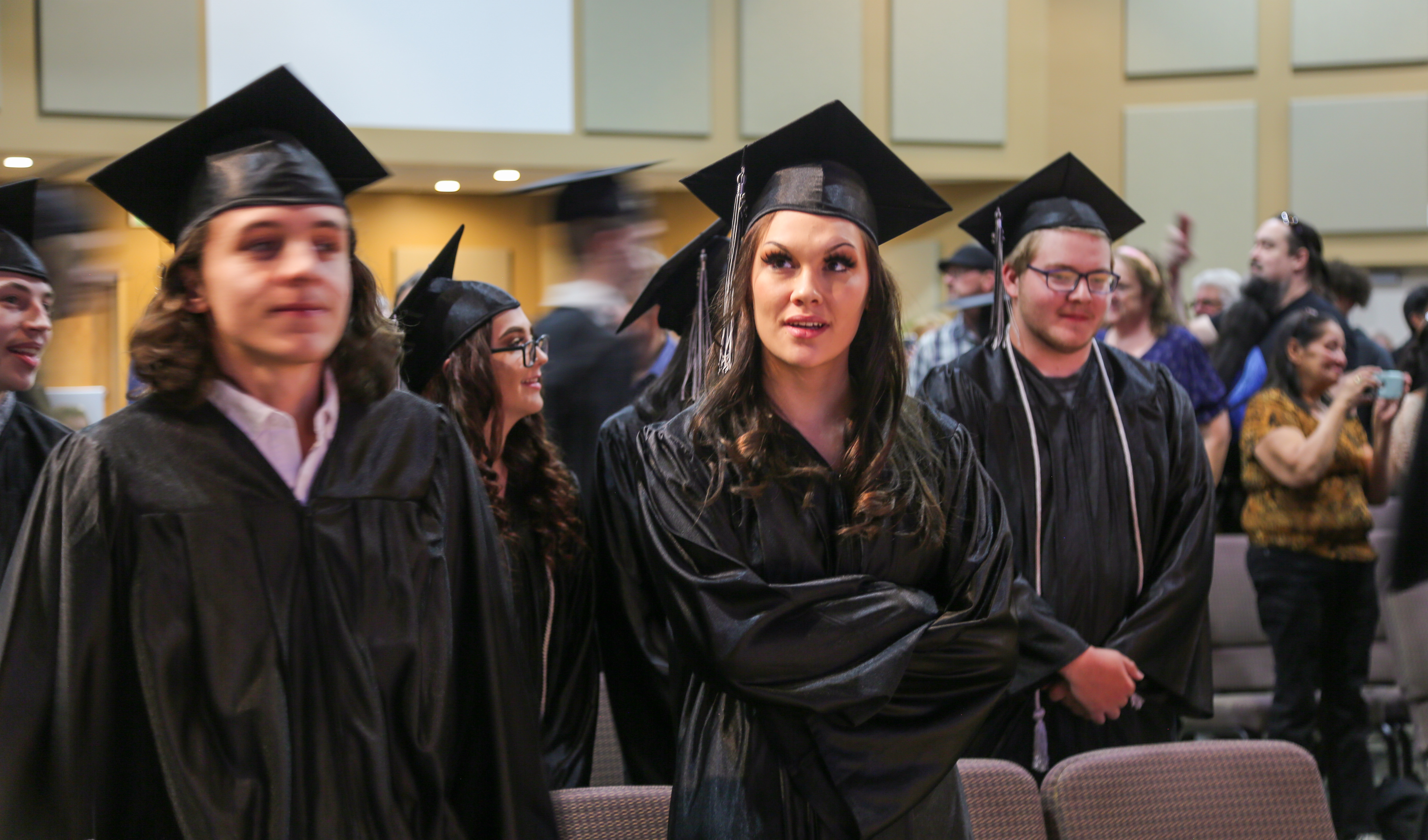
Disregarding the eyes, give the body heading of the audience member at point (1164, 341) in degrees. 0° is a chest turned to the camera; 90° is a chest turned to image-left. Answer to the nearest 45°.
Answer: approximately 45°

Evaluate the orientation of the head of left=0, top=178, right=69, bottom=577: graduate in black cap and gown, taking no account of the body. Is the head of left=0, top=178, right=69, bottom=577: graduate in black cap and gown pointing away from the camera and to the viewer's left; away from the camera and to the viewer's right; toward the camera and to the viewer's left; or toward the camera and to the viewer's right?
toward the camera and to the viewer's right

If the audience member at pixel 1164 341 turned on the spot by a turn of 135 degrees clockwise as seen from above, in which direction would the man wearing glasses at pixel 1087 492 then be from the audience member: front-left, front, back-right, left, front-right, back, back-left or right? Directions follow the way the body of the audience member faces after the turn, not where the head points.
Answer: back

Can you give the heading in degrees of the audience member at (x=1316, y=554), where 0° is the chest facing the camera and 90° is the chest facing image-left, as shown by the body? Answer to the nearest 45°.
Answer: approximately 315°

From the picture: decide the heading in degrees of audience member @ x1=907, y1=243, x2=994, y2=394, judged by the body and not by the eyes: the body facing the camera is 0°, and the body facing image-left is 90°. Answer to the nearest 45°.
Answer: approximately 45°

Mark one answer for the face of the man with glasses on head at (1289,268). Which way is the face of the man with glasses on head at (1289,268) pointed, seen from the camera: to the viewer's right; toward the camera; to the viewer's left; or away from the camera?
to the viewer's left

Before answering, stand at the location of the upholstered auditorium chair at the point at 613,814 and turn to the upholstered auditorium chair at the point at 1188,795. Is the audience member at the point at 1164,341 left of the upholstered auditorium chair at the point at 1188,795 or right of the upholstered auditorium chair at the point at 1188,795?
left

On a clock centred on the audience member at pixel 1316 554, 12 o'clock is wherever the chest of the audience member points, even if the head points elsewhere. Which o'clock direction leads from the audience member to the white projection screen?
The white projection screen is roughly at 5 o'clock from the audience member.
